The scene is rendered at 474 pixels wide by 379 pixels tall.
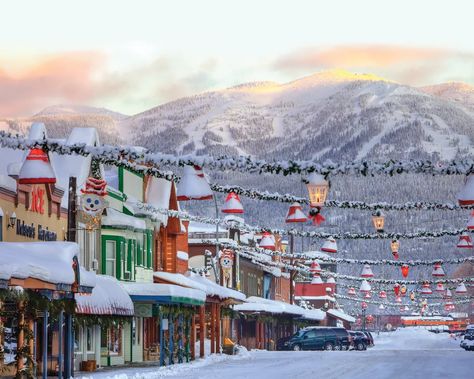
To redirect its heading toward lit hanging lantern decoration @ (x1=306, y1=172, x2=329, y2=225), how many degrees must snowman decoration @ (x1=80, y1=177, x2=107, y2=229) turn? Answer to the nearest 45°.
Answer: approximately 45° to its left

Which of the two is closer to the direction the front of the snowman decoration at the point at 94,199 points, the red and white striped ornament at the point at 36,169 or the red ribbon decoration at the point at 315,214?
the red and white striped ornament

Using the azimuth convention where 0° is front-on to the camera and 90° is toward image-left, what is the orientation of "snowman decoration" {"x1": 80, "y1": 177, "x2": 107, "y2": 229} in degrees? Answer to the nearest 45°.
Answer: approximately 0°
